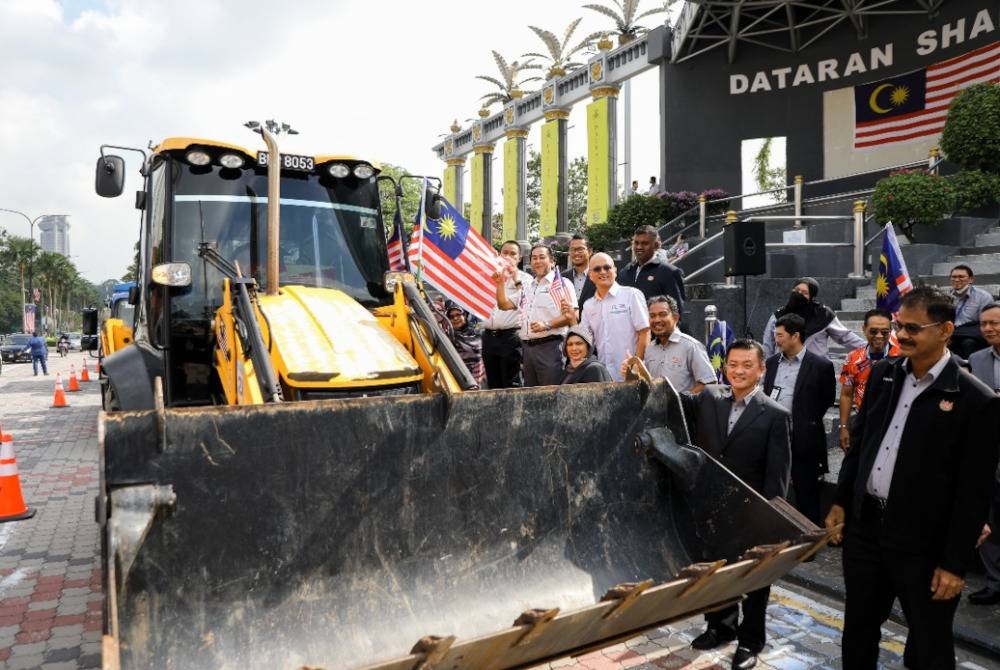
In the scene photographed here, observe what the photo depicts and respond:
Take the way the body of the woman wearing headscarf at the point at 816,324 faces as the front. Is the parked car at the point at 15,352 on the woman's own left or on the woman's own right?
on the woman's own right

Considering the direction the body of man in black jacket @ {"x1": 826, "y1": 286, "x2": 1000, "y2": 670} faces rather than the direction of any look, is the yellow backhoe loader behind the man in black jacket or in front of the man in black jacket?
in front

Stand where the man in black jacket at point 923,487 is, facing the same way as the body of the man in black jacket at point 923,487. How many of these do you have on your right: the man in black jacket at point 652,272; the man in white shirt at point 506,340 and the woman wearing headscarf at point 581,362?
3

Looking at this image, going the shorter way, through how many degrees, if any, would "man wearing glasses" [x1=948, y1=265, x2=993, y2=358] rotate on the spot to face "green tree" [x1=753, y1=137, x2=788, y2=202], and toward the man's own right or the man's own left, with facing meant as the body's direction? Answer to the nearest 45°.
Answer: approximately 135° to the man's own right

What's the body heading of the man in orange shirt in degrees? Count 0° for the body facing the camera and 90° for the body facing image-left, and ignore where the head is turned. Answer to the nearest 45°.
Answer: approximately 0°

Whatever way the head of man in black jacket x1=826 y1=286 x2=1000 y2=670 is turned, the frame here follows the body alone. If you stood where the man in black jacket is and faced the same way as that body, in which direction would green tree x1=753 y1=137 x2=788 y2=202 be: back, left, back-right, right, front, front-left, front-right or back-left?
back-right

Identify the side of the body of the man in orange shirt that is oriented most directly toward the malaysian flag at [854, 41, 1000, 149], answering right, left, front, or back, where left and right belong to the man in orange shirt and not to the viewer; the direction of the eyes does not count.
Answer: back

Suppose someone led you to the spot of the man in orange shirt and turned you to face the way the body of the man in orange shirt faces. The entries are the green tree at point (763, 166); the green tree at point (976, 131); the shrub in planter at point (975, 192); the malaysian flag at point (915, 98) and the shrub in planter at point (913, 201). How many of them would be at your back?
5

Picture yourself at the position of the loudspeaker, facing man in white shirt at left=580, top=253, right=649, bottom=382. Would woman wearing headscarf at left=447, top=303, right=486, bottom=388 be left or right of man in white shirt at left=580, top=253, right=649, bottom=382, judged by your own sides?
right
